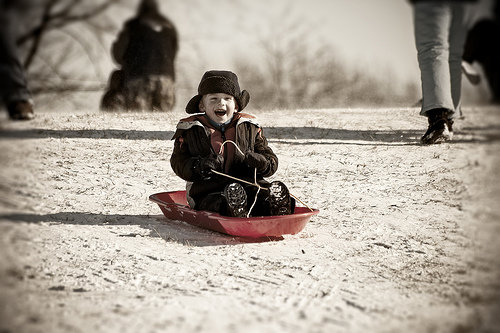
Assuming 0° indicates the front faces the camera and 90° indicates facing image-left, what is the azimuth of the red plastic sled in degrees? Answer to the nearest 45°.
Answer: approximately 315°

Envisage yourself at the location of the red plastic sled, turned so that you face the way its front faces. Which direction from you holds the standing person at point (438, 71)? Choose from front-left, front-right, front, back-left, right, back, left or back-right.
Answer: left

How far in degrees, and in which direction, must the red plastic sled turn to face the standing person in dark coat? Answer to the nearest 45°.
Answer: approximately 135° to its left

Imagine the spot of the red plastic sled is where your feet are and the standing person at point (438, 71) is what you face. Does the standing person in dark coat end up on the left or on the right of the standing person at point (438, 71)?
left

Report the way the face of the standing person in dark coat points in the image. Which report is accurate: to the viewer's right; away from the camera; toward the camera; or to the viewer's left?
away from the camera
